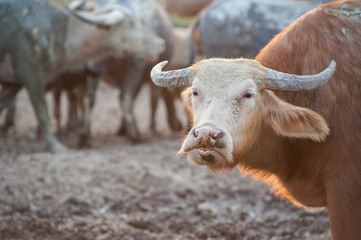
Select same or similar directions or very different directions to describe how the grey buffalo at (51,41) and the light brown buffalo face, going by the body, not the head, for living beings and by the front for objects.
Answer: very different directions

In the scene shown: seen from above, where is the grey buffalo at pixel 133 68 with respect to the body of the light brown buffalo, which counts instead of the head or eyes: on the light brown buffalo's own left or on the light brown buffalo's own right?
on the light brown buffalo's own right

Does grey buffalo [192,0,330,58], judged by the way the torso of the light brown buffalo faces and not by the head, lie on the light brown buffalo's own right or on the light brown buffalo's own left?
on the light brown buffalo's own right

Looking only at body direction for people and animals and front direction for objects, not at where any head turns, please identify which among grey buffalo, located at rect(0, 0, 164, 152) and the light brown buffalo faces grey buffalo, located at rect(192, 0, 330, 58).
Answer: grey buffalo, located at rect(0, 0, 164, 152)

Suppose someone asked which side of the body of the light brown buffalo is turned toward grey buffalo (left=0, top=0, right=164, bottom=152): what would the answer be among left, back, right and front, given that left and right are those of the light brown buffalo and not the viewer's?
right

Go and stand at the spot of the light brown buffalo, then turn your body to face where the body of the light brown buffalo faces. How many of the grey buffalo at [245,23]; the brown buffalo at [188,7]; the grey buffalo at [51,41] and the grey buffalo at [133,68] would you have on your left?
0

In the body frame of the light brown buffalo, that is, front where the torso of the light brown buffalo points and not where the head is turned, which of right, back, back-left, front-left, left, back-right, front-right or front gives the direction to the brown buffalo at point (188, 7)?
back-right

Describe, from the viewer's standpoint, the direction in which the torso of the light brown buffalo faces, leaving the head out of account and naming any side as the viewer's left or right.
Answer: facing the viewer and to the left of the viewer

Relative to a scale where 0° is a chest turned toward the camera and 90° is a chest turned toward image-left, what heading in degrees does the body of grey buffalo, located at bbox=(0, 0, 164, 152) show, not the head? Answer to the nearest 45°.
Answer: approximately 270°

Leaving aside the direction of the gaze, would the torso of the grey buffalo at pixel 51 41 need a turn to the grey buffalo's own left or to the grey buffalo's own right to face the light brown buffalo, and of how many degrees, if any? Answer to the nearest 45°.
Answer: approximately 90° to the grey buffalo's own right

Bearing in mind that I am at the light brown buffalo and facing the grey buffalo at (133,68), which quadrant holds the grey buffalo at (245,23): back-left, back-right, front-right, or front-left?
front-right

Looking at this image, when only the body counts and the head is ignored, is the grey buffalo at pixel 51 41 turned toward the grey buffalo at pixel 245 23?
yes

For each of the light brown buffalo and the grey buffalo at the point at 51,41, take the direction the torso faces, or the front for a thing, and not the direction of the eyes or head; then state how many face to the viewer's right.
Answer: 1
